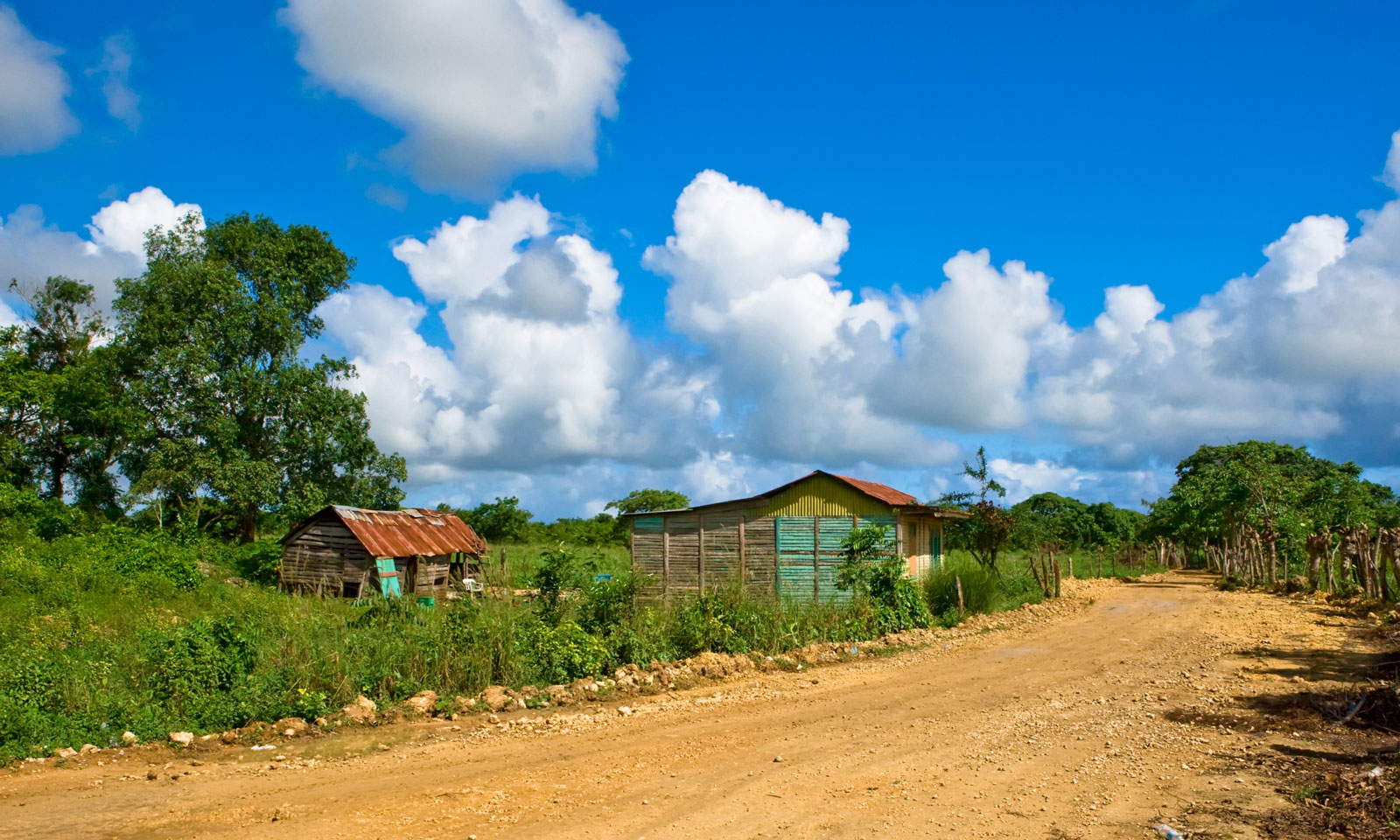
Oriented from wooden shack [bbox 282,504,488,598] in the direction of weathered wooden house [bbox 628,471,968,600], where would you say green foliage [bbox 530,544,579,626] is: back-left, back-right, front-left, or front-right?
front-right

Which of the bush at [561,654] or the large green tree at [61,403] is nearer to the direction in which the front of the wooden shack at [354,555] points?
the bush

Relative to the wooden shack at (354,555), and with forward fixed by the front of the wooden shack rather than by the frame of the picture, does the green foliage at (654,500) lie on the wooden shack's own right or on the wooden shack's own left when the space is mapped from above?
on the wooden shack's own left

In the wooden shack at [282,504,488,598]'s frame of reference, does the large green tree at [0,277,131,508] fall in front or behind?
behind

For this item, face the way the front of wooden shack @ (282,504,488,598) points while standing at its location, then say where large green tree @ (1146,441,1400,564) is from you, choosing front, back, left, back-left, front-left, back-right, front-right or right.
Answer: front-left

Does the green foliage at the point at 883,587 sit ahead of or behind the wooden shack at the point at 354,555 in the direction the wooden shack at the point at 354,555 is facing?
ahead

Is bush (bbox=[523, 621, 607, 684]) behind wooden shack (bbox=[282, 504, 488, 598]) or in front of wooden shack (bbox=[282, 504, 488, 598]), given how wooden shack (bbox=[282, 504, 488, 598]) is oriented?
in front

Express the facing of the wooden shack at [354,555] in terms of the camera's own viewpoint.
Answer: facing the viewer and to the right of the viewer

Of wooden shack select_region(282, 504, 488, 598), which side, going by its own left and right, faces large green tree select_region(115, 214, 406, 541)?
back

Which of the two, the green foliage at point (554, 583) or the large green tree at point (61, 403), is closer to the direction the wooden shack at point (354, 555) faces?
the green foliage
